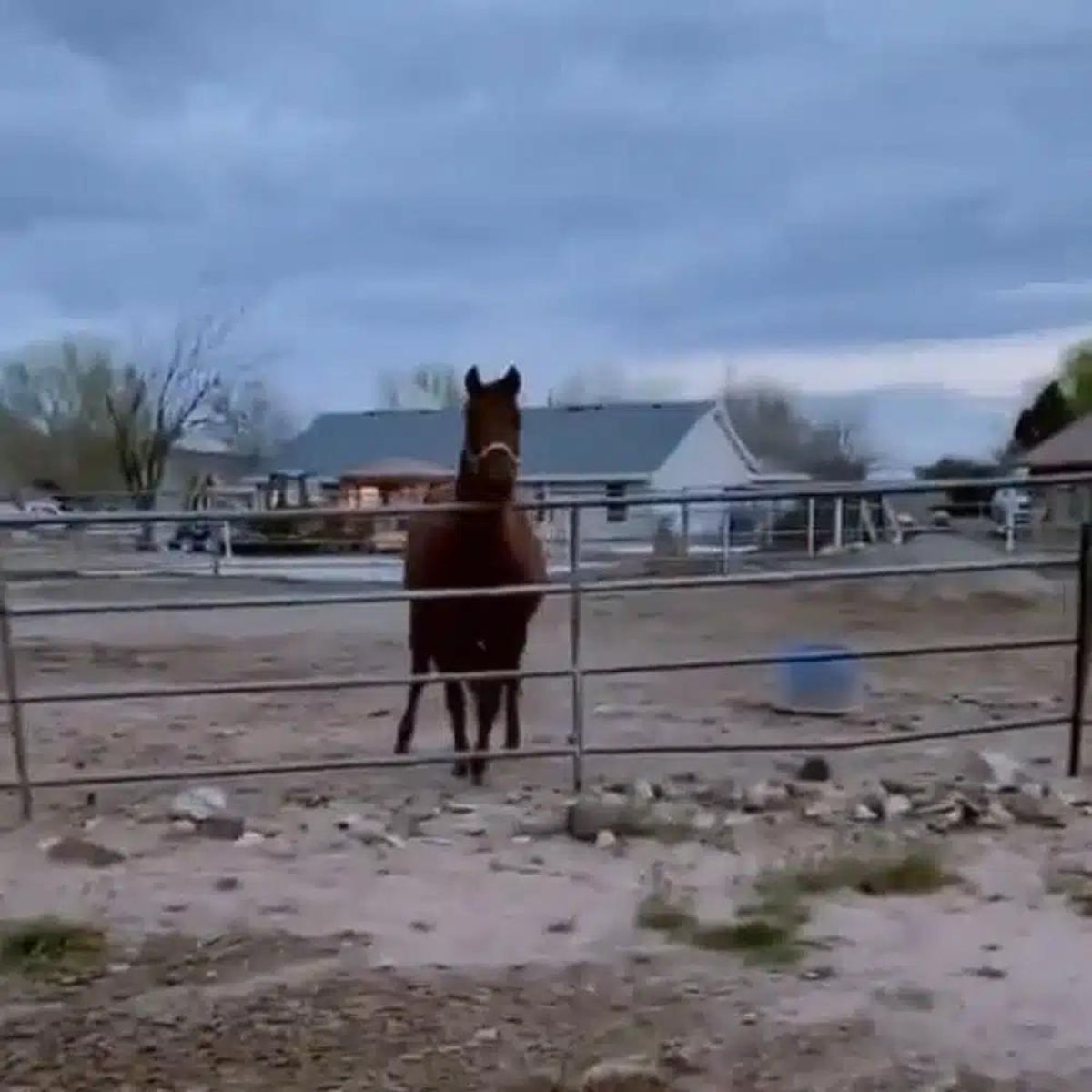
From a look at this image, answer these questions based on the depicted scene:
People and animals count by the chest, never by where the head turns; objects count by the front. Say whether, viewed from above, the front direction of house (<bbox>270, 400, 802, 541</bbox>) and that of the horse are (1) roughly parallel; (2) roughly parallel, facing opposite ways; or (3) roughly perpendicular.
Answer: roughly parallel

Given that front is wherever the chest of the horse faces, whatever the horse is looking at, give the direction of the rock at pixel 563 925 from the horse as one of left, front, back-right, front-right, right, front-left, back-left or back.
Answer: front

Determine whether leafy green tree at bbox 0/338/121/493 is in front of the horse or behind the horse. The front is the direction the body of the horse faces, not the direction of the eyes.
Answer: behind

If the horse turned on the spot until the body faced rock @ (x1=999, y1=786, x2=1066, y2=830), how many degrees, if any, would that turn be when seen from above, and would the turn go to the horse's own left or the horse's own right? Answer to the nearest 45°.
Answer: approximately 45° to the horse's own left

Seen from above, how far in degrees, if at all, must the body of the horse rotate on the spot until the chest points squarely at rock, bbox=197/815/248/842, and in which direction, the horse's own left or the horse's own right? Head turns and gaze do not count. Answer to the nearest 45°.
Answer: approximately 45° to the horse's own right

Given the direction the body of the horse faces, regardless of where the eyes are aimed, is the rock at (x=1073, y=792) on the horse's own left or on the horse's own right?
on the horse's own left

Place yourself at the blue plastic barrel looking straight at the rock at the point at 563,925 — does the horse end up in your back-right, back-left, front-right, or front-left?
front-right

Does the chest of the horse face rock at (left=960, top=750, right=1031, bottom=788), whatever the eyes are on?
no

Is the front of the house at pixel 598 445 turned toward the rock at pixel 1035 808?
yes

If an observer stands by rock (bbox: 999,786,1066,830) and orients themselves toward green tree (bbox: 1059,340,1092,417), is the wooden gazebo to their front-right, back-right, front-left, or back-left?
front-left

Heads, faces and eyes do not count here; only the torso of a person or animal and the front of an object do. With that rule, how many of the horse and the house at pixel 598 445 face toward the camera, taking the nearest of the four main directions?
2

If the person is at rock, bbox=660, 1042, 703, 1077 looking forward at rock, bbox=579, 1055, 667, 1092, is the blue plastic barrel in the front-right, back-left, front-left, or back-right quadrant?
back-right

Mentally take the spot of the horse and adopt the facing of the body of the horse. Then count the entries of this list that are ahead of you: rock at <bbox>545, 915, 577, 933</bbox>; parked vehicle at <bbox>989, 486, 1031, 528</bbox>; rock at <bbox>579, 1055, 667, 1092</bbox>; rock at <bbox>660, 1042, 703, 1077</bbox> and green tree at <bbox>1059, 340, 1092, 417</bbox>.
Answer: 3

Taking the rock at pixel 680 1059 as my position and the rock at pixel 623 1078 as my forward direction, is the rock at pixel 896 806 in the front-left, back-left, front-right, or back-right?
back-right

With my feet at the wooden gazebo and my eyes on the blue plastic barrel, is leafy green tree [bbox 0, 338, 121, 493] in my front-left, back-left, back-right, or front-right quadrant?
back-right

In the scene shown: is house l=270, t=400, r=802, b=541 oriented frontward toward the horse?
yes

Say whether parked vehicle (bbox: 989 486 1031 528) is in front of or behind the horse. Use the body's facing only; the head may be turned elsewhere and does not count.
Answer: behind

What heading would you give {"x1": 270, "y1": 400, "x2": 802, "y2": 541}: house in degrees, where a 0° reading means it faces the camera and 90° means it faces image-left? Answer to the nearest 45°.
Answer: approximately 0°

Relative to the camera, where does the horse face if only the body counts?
toward the camera
